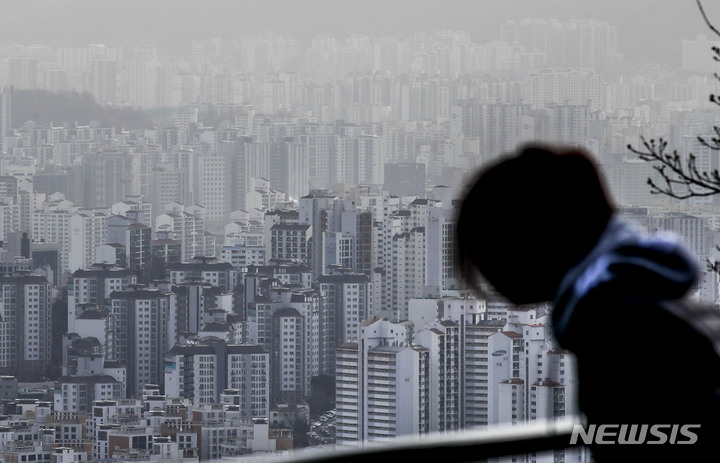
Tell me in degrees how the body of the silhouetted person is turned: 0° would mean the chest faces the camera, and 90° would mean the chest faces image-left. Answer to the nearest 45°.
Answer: approximately 90°

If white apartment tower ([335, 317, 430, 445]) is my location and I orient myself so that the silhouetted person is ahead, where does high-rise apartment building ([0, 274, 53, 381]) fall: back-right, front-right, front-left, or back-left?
back-right

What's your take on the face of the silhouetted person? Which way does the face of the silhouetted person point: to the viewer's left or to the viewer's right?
to the viewer's left
